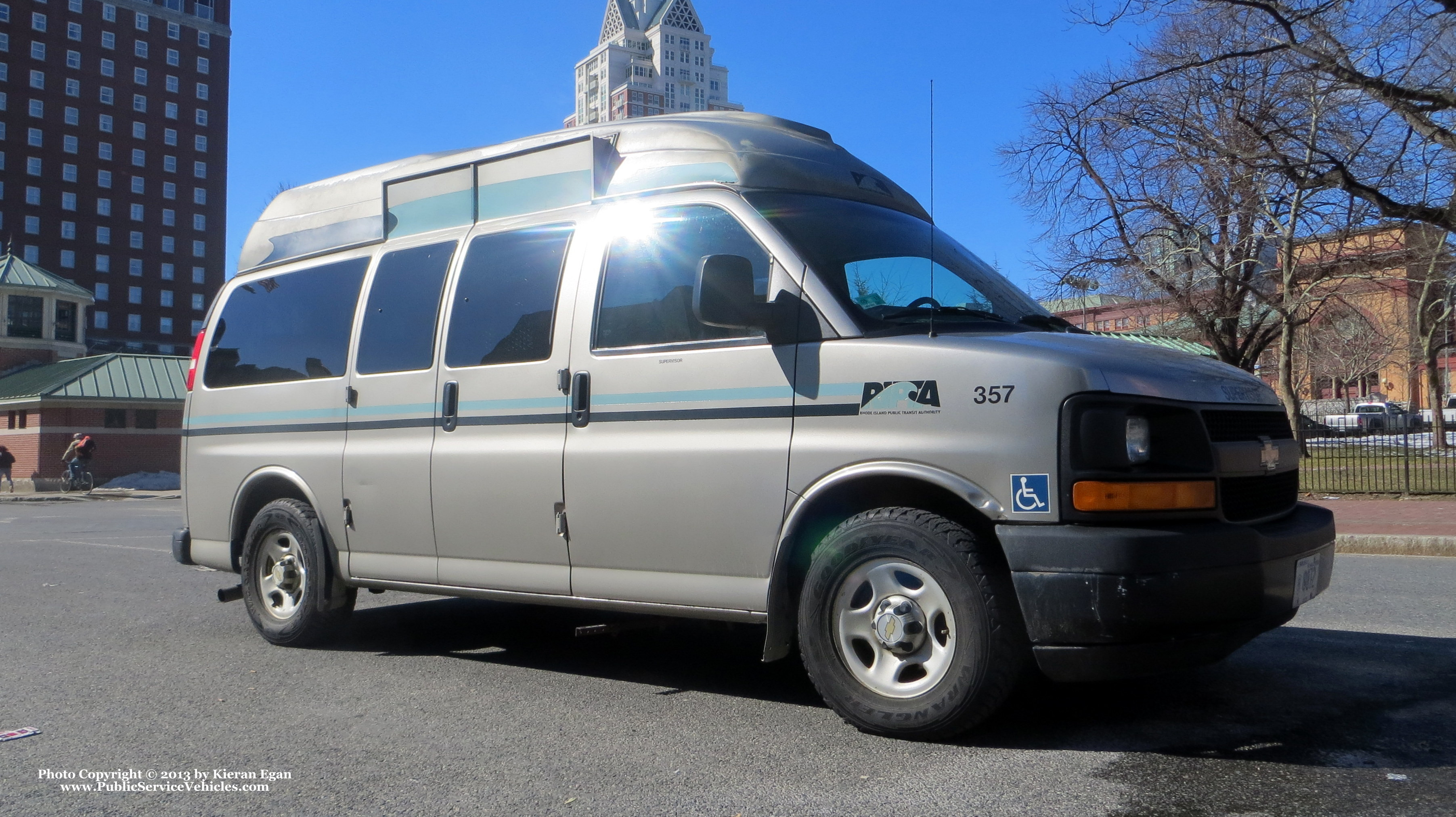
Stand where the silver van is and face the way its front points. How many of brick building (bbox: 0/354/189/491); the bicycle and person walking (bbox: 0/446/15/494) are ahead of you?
0

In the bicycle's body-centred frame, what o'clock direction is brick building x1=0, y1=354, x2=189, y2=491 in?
The brick building is roughly at 3 o'clock from the bicycle.

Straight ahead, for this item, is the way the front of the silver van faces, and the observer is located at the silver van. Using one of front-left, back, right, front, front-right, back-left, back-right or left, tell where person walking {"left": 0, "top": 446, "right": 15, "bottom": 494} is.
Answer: back

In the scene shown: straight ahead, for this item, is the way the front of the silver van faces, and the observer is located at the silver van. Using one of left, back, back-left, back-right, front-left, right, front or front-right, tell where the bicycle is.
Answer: back

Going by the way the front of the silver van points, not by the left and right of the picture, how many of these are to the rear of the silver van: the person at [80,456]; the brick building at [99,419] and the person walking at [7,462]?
3

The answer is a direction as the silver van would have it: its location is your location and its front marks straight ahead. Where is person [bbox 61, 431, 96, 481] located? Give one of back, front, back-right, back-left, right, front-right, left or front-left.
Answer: back

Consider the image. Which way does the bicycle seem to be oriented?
to the viewer's left

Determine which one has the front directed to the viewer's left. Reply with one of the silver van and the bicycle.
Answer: the bicycle

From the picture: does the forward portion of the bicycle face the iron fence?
no

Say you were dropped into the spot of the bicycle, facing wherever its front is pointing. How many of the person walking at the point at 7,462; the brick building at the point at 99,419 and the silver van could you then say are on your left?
1

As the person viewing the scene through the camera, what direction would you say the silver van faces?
facing the viewer and to the right of the viewer

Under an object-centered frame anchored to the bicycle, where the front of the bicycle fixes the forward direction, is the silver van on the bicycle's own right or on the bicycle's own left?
on the bicycle's own left
